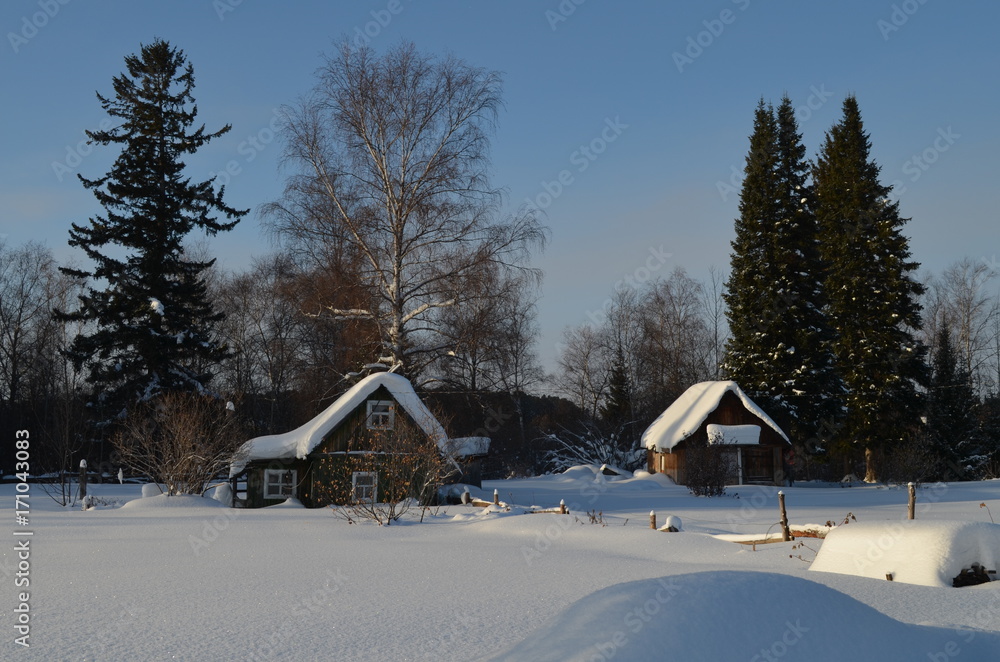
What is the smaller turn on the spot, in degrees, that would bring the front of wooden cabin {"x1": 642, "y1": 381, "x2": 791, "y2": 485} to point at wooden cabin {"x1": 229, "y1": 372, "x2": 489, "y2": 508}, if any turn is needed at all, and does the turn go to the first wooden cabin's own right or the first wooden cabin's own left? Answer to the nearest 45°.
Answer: approximately 45° to the first wooden cabin's own right

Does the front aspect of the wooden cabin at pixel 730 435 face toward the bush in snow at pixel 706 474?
yes

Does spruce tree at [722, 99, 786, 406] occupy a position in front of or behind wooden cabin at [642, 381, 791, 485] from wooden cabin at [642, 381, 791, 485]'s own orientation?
behind

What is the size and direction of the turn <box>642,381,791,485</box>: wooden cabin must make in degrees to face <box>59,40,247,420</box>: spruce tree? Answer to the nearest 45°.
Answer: approximately 90° to its right

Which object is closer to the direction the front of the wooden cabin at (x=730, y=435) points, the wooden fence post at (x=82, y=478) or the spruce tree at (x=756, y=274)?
the wooden fence post

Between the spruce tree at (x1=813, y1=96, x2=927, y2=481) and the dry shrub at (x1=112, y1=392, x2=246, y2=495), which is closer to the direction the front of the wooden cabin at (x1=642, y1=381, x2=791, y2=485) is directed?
the dry shrub

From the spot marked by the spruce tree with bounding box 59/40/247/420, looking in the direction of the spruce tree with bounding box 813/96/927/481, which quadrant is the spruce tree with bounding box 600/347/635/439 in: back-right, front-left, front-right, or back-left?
front-left

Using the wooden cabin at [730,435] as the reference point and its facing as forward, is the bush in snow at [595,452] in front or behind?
behind

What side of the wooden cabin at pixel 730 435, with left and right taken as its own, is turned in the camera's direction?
front

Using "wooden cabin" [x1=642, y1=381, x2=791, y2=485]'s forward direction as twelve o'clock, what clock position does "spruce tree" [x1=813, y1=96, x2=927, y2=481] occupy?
The spruce tree is roughly at 8 o'clock from the wooden cabin.
